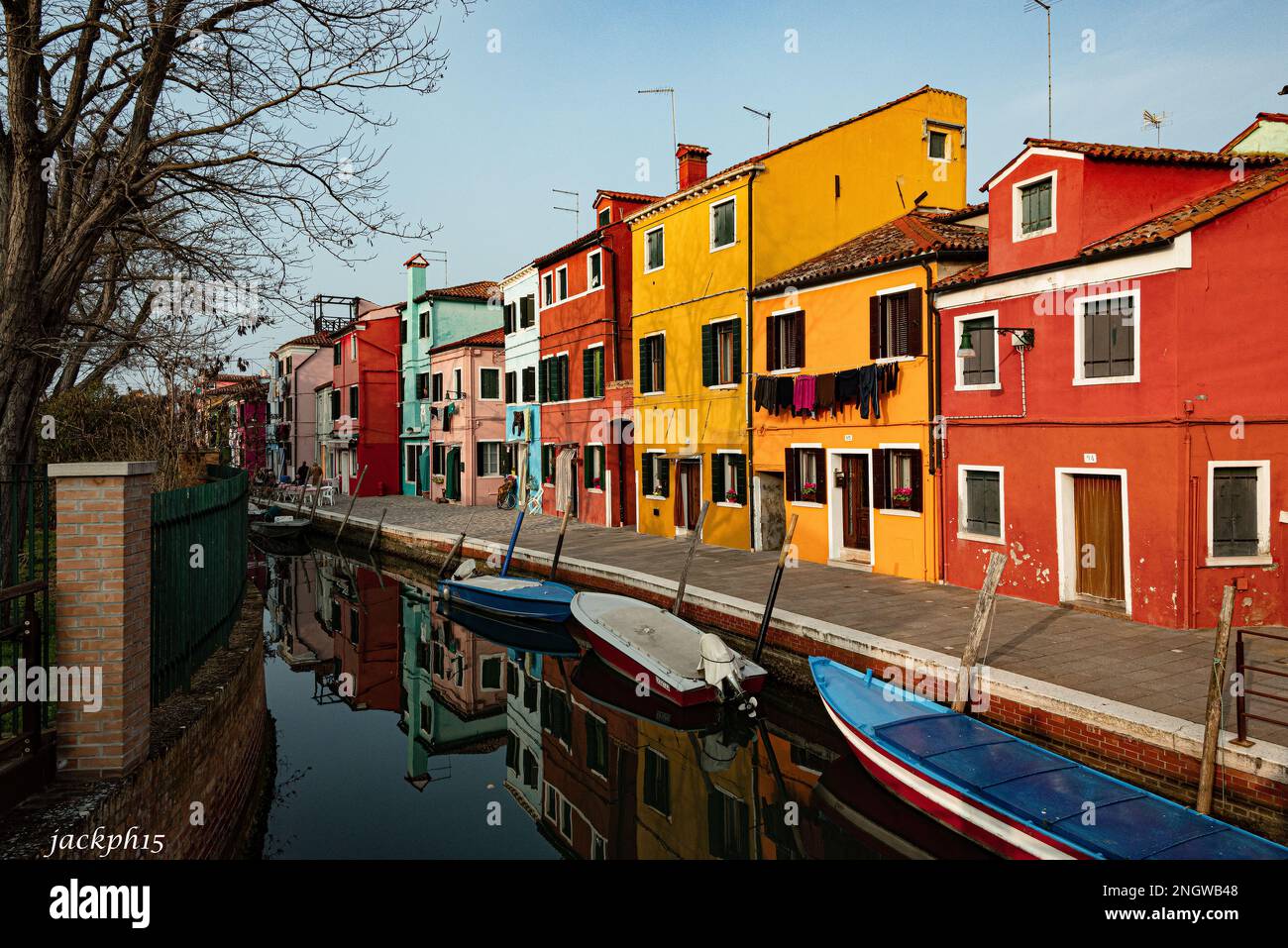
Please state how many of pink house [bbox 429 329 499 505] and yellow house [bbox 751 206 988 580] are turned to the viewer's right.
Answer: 0

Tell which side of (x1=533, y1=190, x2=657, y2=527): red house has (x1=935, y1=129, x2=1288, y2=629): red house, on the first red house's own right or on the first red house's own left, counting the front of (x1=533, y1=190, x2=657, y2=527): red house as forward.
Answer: on the first red house's own left

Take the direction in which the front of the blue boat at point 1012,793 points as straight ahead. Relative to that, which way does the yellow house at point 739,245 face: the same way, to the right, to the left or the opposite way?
to the left

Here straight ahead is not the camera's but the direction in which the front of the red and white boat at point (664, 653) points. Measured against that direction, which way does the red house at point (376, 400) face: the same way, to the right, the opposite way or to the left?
to the left

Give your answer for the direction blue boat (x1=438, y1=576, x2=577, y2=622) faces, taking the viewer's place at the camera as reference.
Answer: facing the viewer and to the right of the viewer

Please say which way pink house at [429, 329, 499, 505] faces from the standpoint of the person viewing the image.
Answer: facing the viewer and to the left of the viewer

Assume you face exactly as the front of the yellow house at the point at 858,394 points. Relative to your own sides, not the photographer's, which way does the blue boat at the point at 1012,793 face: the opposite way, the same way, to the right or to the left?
to the right

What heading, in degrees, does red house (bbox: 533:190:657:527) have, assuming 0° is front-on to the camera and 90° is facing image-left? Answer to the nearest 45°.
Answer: approximately 45°

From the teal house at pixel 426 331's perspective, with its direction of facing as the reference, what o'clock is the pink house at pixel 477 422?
The pink house is roughly at 10 o'clock from the teal house.
